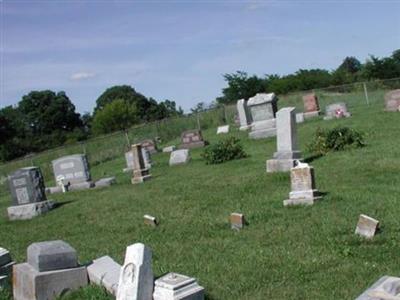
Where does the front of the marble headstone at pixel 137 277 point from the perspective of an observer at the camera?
facing the viewer and to the left of the viewer

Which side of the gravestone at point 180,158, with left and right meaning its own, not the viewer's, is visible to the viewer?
front

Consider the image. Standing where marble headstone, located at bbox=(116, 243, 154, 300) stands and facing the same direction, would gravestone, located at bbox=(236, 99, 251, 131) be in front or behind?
behind

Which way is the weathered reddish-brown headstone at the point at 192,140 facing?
toward the camera

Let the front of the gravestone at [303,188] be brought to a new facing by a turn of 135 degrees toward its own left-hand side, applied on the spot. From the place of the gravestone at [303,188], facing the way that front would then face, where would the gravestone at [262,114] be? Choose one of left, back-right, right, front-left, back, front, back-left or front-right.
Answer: front-left

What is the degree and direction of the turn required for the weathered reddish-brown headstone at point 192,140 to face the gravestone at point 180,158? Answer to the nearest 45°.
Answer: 0° — it already faces it

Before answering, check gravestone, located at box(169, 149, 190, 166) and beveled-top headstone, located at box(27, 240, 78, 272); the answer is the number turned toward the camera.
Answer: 2

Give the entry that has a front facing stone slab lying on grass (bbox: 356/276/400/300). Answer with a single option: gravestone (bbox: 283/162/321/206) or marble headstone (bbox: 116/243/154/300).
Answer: the gravestone

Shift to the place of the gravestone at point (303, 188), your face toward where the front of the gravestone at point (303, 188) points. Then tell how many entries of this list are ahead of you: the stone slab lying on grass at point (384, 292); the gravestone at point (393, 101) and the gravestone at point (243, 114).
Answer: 1
